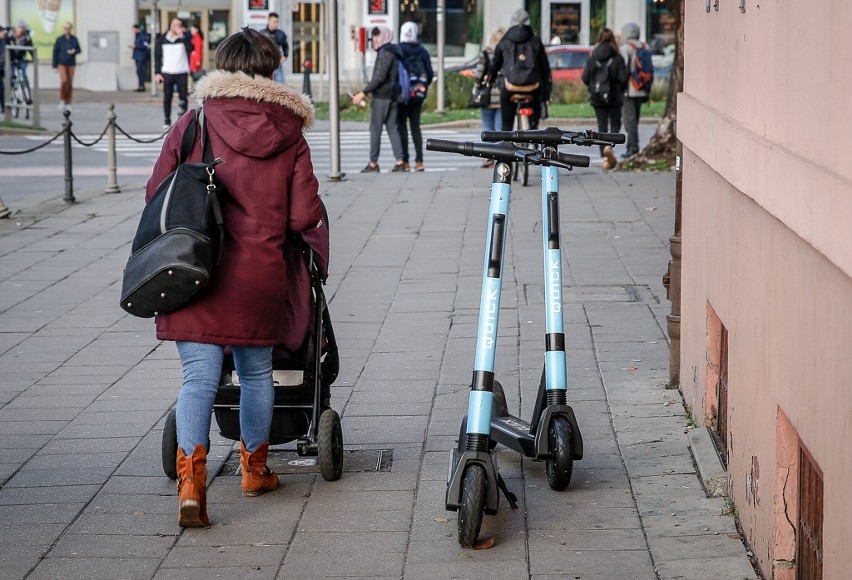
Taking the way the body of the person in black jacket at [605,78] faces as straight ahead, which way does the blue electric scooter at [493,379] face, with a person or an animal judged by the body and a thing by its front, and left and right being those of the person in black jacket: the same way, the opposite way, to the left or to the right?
the opposite way

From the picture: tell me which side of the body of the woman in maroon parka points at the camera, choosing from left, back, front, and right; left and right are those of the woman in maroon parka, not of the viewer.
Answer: back

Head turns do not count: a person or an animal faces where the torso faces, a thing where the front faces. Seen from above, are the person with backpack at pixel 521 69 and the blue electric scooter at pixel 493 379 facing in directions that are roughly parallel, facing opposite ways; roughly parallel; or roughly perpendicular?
roughly parallel, facing opposite ways

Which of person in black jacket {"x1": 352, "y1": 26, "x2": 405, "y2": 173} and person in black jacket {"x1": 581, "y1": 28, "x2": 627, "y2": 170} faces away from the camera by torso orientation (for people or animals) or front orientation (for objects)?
person in black jacket {"x1": 581, "y1": 28, "x2": 627, "y2": 170}

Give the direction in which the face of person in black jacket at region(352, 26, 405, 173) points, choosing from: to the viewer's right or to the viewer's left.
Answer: to the viewer's left

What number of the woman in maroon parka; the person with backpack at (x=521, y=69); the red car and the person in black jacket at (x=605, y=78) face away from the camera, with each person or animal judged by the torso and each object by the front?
3

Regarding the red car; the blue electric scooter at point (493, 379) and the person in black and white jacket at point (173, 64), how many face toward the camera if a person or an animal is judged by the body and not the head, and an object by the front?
2

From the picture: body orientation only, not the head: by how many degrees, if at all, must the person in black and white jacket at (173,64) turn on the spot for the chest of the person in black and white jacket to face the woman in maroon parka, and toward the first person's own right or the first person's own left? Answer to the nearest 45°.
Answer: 0° — they already face them

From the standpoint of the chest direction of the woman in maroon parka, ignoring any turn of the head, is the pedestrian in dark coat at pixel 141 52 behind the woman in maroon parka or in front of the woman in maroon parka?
in front

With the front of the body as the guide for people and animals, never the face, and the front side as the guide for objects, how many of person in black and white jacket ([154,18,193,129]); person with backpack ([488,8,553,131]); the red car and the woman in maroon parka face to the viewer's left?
1

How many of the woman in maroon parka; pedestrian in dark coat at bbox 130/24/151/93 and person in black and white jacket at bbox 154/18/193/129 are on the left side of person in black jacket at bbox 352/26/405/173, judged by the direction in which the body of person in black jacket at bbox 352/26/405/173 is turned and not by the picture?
1

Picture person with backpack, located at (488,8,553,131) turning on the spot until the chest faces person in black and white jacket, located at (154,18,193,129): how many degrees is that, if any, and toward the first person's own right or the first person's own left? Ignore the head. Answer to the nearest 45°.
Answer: approximately 45° to the first person's own left

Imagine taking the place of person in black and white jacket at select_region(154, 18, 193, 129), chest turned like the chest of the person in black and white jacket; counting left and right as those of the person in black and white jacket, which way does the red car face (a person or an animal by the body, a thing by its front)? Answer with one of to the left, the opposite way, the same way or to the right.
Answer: to the right

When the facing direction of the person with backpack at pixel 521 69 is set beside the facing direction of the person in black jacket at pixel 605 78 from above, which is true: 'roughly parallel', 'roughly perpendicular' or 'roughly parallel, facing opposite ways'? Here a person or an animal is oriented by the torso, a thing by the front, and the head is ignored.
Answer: roughly parallel

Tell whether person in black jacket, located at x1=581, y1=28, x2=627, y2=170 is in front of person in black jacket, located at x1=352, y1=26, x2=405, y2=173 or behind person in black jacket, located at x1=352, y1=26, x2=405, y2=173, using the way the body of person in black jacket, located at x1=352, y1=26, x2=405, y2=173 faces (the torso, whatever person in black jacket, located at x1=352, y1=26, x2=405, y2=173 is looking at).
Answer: behind

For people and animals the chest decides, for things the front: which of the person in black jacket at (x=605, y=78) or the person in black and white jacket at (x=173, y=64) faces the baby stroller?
the person in black and white jacket at (x=173, y=64)

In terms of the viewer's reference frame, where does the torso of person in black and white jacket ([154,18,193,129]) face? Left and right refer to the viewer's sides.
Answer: facing the viewer

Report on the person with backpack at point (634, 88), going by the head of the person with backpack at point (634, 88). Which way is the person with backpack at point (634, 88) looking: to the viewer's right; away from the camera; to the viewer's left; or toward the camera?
away from the camera

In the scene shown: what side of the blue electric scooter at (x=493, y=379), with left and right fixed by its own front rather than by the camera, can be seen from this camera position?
front

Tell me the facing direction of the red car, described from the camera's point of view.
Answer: facing to the left of the viewer
